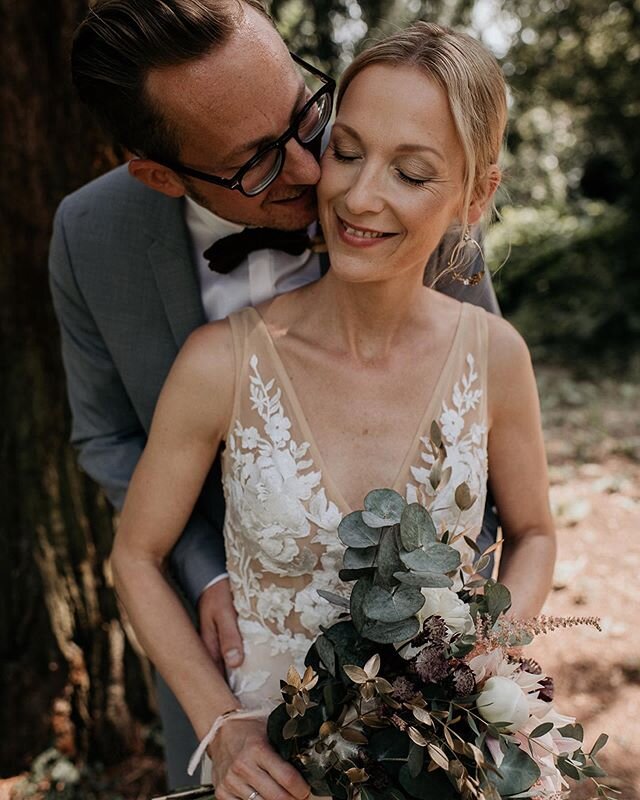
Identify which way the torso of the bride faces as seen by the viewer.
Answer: toward the camera

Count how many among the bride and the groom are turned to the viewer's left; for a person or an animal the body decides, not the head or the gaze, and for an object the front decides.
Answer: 0

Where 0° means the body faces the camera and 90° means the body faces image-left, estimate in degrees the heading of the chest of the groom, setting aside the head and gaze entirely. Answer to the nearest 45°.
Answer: approximately 315°

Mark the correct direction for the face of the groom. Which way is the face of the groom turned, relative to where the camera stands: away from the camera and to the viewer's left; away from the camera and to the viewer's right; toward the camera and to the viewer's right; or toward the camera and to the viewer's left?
toward the camera and to the viewer's right
